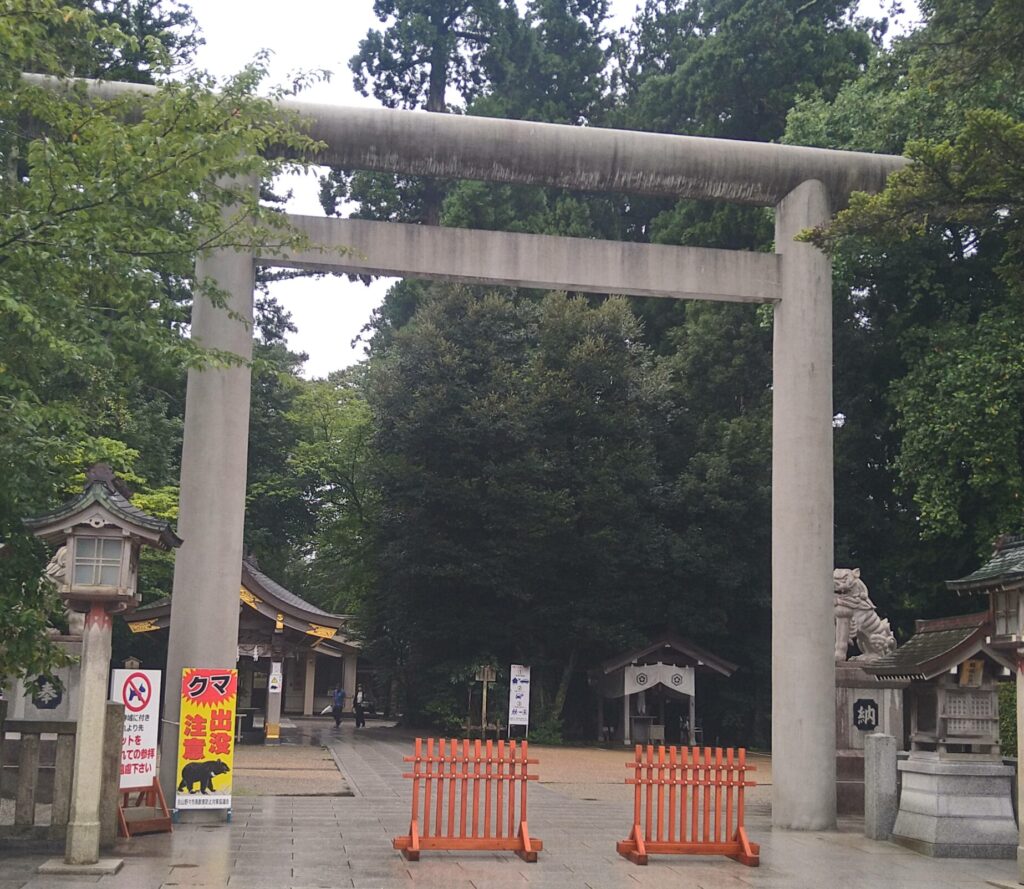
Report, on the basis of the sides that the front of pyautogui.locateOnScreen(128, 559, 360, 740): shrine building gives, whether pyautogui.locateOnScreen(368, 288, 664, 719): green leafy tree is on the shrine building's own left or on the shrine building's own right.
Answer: on the shrine building's own left

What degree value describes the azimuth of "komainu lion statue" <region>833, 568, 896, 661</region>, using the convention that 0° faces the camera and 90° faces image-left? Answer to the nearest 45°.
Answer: approximately 90°

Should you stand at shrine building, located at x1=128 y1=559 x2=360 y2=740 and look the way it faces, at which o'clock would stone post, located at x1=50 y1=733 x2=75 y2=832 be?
The stone post is roughly at 12 o'clock from the shrine building.

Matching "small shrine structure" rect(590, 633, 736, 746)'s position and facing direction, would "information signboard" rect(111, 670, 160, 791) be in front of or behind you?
in front

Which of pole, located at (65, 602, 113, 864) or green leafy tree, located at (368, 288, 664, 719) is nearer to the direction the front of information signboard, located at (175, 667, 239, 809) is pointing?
the pole

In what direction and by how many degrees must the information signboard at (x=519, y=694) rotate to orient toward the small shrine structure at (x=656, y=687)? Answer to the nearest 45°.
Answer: approximately 135° to its left

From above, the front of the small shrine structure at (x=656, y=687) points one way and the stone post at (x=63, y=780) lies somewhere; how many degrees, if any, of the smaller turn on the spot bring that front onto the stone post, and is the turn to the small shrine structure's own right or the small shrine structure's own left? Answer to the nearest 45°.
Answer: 0° — it already faces it

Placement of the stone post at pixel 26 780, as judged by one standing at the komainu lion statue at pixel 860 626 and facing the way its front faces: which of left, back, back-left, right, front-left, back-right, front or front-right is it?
front-left

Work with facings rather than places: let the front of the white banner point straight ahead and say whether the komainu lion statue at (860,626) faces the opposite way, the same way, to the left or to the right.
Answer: to the right
